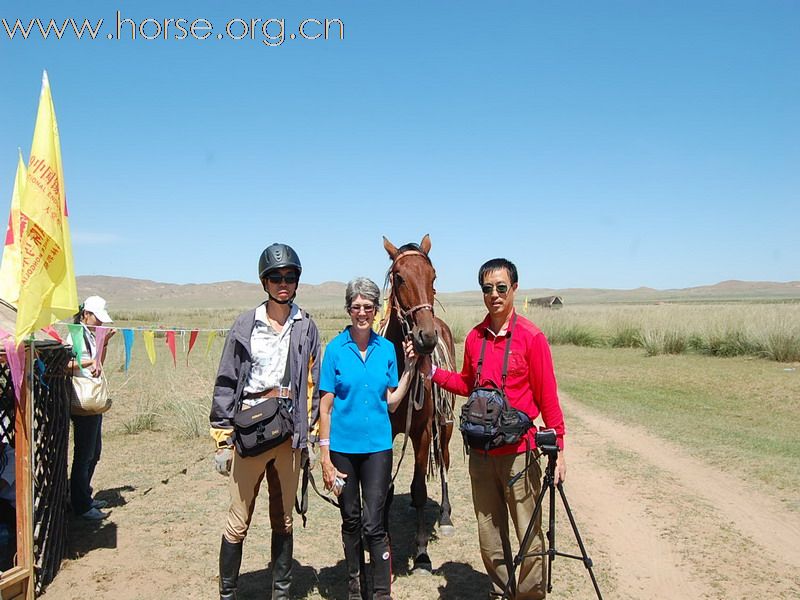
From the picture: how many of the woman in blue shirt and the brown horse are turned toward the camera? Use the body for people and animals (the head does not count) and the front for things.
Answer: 2

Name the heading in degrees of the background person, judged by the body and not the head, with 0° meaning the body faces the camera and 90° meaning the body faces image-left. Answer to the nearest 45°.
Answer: approximately 270°

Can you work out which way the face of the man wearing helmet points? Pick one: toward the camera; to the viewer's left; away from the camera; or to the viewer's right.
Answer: toward the camera

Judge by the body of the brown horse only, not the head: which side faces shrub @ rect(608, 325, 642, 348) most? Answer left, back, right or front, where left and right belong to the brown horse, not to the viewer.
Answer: back

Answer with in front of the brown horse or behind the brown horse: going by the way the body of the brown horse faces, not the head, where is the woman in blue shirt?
in front

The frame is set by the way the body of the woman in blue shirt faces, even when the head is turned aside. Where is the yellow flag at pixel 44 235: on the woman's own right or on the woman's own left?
on the woman's own right

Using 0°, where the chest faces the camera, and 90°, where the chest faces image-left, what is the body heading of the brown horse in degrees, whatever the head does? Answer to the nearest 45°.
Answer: approximately 0°

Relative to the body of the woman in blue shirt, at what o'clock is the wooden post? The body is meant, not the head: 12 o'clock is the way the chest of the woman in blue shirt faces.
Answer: The wooden post is roughly at 3 o'clock from the woman in blue shirt.

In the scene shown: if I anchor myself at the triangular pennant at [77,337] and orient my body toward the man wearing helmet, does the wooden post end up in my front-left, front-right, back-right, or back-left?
front-right

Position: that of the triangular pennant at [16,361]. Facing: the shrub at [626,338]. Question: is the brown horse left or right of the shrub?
right

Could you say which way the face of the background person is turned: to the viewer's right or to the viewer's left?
to the viewer's right

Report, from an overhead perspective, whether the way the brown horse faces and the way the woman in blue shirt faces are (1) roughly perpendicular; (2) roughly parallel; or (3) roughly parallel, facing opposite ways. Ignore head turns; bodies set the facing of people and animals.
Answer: roughly parallel

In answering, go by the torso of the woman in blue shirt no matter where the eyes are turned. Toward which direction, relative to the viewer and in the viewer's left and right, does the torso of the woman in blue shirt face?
facing the viewer

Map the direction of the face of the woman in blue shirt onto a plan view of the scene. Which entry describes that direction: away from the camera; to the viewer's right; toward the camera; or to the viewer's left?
toward the camera

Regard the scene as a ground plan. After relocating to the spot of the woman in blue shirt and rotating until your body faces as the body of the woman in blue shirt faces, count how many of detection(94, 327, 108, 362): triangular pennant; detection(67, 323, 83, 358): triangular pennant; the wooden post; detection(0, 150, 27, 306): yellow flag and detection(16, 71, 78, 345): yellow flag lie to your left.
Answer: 0

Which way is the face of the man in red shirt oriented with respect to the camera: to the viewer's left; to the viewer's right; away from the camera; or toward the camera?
toward the camera
